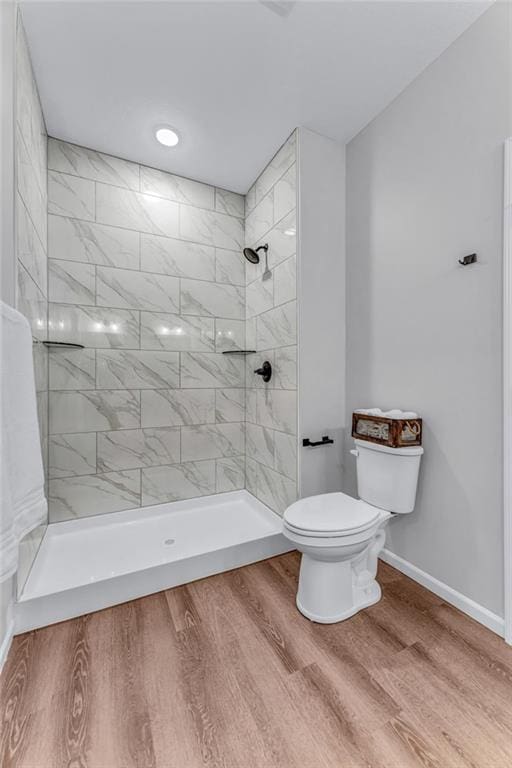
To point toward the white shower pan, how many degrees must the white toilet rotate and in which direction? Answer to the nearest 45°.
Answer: approximately 45° to its right

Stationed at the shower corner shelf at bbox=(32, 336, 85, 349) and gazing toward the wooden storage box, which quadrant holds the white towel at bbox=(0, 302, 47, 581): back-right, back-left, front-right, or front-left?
front-right

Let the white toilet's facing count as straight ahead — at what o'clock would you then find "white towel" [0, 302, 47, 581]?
The white towel is roughly at 12 o'clock from the white toilet.

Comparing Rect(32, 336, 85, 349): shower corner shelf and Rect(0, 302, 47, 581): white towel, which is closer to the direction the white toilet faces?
the white towel

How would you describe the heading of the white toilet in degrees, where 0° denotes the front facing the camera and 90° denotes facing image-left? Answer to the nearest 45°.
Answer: approximately 45°

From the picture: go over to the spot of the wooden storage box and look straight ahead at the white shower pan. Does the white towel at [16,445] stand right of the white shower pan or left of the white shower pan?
left

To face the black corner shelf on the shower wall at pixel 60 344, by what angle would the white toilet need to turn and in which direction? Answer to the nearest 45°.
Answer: approximately 45° to its right

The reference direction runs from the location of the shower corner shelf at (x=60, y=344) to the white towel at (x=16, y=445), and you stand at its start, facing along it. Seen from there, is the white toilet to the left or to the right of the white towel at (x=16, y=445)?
left
